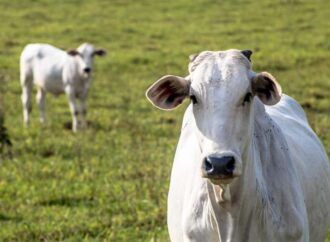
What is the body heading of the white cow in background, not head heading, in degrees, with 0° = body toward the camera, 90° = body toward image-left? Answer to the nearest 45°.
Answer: approximately 315°
